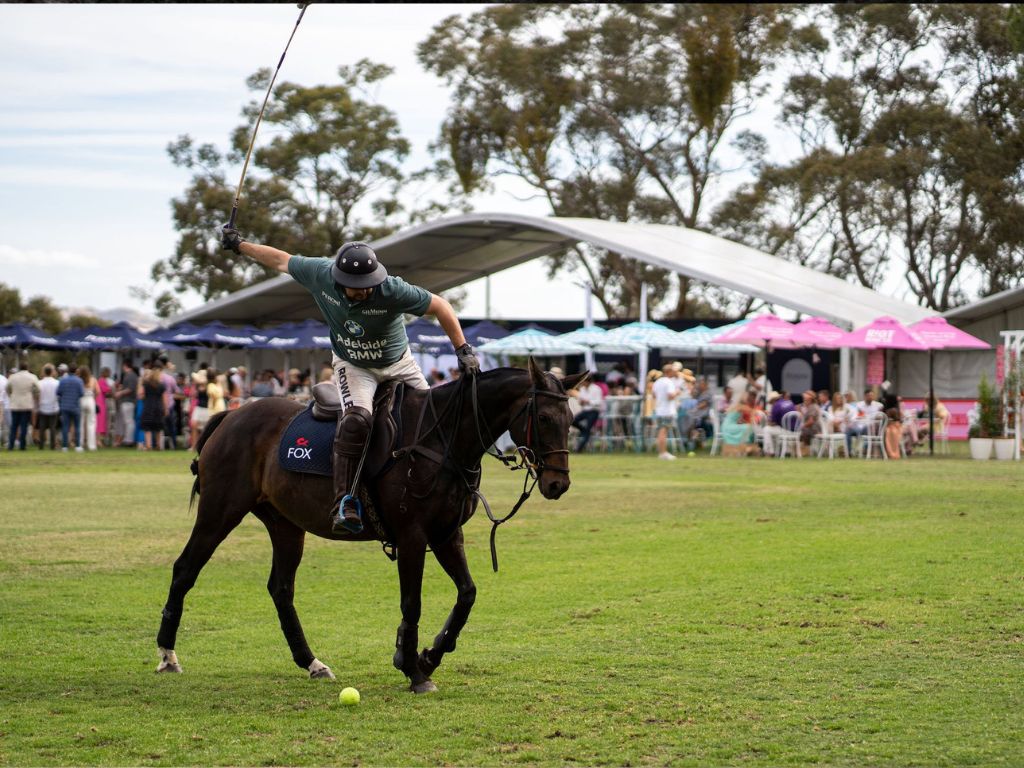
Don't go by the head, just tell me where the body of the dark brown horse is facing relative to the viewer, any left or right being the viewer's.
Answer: facing the viewer and to the right of the viewer

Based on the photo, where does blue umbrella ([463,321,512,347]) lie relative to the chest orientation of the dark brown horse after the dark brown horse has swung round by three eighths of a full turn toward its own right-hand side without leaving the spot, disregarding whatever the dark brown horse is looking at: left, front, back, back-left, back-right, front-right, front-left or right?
right

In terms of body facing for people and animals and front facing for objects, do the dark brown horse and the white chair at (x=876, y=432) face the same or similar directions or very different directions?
very different directions

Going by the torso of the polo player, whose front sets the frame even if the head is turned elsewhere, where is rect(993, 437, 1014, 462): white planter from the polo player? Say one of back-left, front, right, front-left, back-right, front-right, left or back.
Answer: back-left

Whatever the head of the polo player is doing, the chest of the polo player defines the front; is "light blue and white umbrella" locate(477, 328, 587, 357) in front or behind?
behind

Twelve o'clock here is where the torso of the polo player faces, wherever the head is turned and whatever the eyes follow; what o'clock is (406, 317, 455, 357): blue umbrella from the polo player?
The blue umbrella is roughly at 6 o'clock from the polo player.

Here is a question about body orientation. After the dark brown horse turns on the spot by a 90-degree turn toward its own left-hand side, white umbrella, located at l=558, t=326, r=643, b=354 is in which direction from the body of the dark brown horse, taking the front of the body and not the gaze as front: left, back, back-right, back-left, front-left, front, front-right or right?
front-left

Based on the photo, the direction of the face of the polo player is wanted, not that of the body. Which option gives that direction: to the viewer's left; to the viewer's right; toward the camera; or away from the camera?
toward the camera

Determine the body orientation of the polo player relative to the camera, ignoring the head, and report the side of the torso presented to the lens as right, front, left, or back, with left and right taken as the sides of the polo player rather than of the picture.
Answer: front

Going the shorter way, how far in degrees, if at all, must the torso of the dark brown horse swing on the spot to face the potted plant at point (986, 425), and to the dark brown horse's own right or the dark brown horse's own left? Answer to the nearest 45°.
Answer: approximately 90° to the dark brown horse's own left
